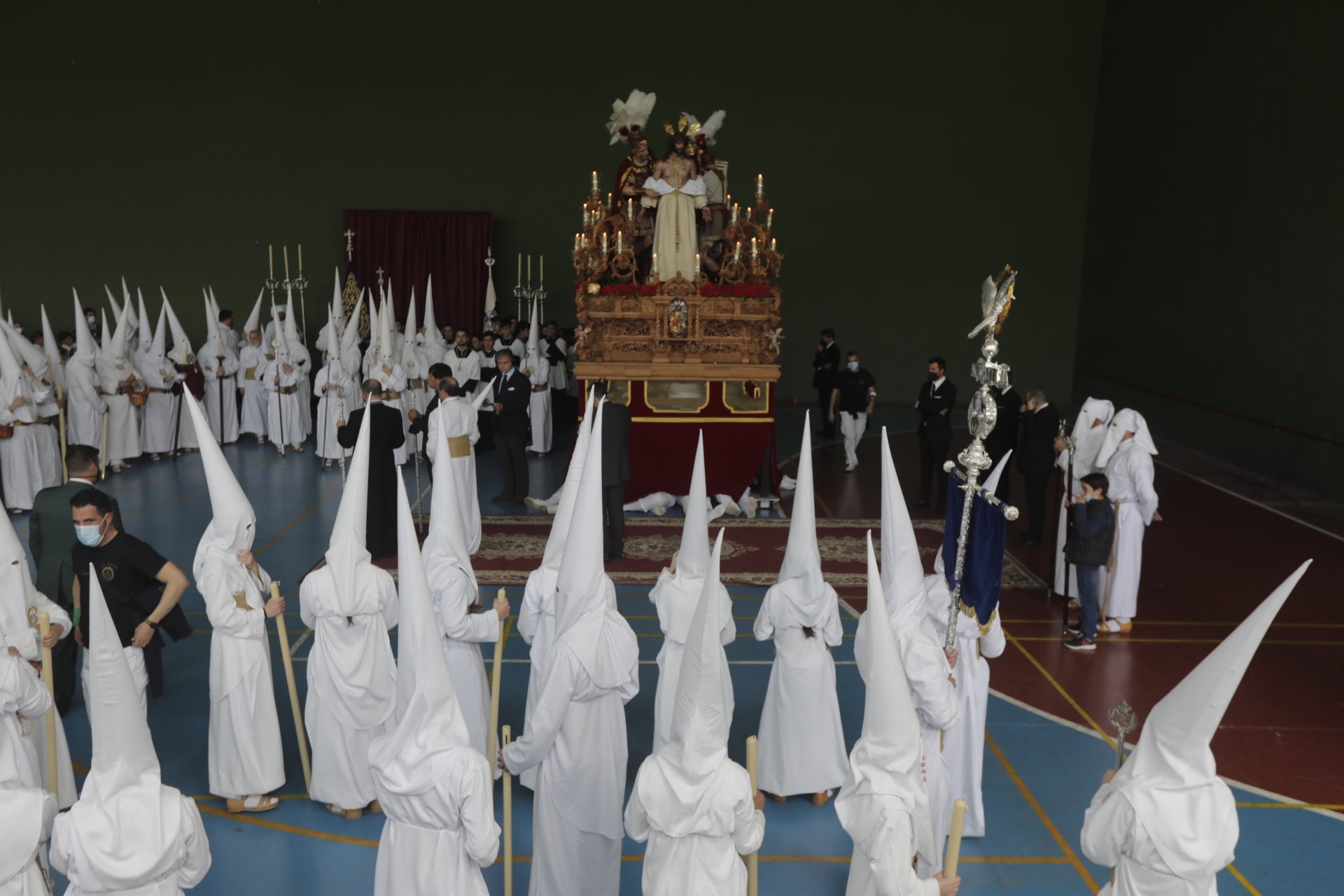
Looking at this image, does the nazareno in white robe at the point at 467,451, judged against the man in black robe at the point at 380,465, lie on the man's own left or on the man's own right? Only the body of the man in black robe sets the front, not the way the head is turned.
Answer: on the man's own right

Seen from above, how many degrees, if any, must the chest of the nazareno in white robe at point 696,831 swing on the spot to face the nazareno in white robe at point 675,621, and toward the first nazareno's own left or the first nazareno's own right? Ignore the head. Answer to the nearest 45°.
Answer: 0° — they already face them

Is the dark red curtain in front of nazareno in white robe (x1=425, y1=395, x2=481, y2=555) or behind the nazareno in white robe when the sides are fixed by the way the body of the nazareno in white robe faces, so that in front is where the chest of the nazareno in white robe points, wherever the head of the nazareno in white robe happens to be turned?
in front

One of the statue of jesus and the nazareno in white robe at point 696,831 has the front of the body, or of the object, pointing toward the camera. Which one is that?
the statue of jesus

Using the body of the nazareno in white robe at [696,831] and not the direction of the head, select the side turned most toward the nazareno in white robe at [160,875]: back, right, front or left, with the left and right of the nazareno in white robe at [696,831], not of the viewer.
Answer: left

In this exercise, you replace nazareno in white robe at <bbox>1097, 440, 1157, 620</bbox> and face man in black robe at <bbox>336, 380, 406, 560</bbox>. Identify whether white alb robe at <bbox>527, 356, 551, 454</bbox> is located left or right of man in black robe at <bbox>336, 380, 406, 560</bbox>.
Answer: right

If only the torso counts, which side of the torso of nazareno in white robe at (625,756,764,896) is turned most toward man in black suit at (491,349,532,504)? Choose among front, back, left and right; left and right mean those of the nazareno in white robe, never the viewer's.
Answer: front

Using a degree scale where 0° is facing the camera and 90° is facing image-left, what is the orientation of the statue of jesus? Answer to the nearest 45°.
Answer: approximately 0°

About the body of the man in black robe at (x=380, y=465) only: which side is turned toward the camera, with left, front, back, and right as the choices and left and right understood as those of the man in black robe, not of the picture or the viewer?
back

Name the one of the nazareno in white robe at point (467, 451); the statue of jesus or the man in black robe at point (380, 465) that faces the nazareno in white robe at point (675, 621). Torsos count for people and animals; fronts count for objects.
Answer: the statue of jesus

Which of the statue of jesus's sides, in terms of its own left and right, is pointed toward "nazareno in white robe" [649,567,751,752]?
front

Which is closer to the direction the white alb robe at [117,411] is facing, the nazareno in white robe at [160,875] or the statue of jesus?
the statue of jesus

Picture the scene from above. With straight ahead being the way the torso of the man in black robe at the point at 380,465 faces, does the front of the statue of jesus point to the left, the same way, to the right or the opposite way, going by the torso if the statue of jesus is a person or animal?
the opposite way

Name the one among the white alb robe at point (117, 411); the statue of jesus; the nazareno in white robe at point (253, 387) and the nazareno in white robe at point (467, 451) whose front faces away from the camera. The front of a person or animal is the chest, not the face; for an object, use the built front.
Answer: the nazareno in white robe at point (467, 451)

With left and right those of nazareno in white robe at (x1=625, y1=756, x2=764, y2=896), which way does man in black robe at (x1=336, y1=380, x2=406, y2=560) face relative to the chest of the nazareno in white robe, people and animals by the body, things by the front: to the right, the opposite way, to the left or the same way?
the same way

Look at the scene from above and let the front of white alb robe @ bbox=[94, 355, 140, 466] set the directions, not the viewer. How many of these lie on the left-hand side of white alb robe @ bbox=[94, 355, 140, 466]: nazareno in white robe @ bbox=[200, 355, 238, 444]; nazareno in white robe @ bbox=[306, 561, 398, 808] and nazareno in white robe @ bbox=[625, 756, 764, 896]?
1

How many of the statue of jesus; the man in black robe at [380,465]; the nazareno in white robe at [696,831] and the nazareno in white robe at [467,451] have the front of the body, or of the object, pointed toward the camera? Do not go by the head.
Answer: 1
